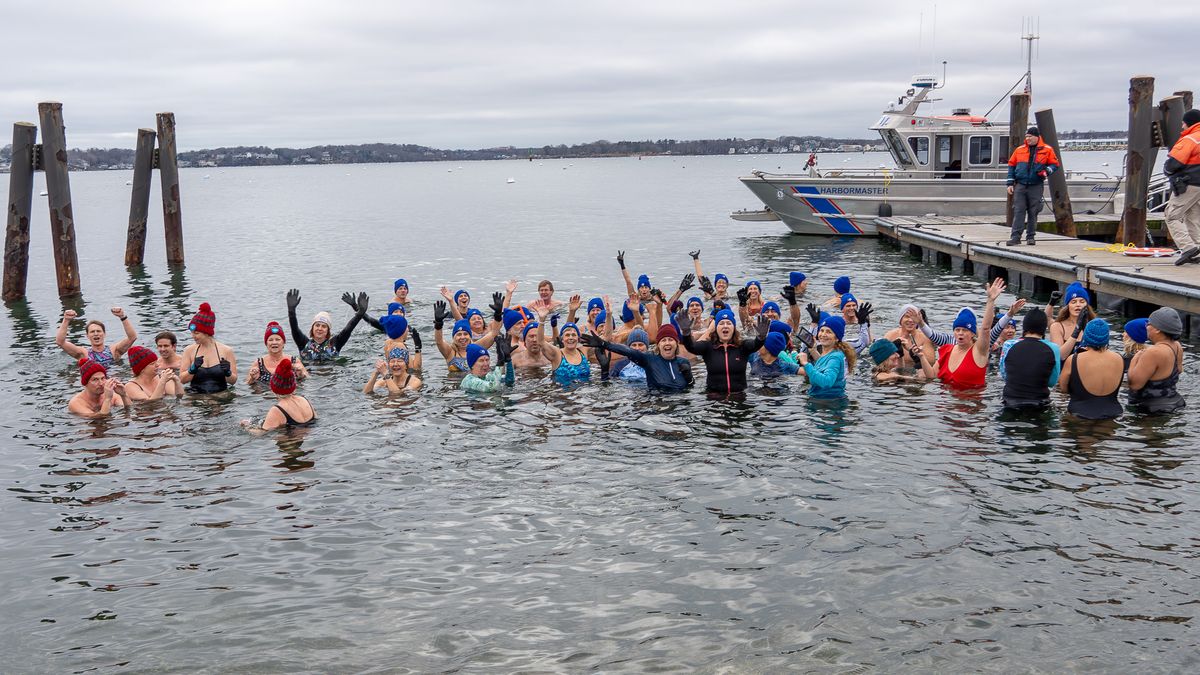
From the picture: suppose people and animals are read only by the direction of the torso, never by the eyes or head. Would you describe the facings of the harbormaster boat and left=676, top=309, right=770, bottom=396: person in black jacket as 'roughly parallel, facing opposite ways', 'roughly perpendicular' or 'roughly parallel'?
roughly perpendicular

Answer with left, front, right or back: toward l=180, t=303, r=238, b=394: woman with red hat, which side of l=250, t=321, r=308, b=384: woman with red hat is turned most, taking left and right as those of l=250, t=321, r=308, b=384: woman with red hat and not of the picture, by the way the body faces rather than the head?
right

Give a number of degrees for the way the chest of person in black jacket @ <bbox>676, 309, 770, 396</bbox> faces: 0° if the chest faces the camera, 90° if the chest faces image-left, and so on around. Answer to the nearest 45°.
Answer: approximately 0°

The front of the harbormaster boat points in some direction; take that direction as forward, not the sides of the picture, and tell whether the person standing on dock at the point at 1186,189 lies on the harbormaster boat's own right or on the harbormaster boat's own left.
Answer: on the harbormaster boat's own left

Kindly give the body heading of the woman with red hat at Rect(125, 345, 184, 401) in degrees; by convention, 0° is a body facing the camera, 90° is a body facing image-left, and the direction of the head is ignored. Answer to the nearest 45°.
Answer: approximately 315°

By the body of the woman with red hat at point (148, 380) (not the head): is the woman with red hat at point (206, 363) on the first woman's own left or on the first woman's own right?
on the first woman's own left

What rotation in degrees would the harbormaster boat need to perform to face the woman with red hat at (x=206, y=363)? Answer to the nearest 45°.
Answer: approximately 90° to its left

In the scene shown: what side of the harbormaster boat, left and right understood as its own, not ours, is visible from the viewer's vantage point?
left

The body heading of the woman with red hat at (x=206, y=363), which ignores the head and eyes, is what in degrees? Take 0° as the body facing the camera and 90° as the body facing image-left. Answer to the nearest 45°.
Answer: approximately 0°

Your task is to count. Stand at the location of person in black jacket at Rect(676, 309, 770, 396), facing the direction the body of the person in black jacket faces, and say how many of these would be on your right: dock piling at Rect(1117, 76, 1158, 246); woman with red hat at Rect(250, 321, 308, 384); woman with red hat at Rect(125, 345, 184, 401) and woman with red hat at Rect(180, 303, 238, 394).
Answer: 3
